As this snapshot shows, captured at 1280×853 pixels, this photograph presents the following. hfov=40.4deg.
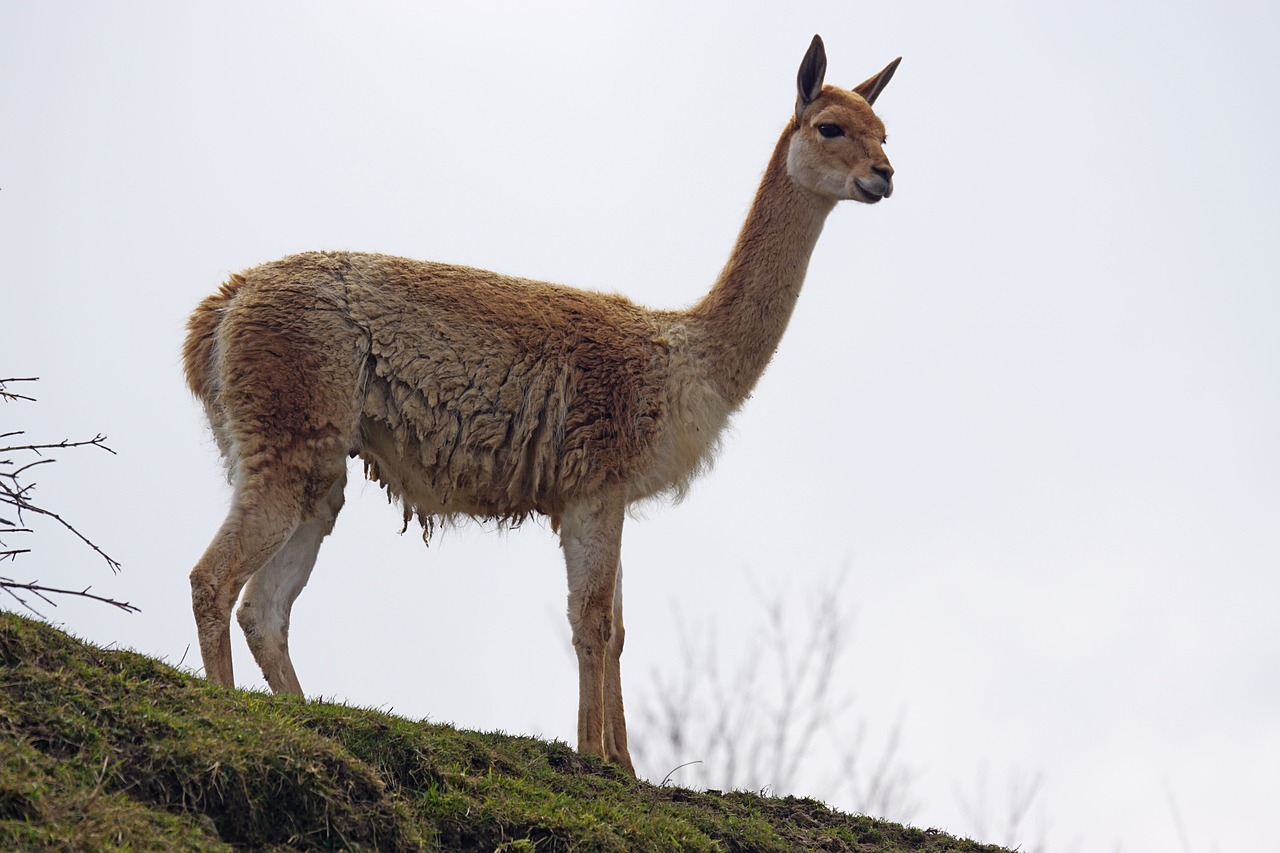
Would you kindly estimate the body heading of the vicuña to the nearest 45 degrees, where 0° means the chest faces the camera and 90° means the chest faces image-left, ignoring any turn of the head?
approximately 270°
